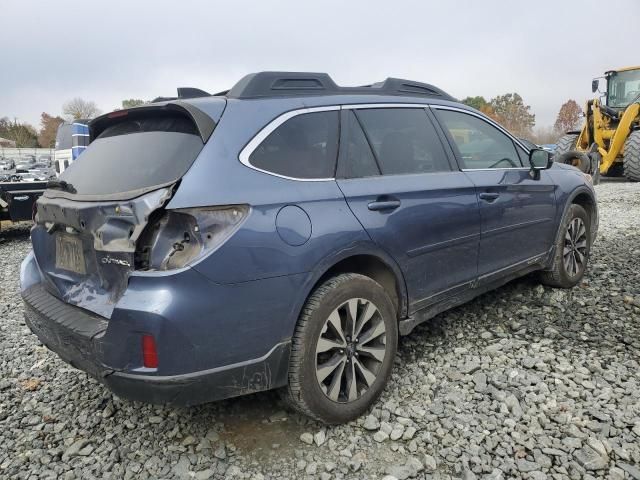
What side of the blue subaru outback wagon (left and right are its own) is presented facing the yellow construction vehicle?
front

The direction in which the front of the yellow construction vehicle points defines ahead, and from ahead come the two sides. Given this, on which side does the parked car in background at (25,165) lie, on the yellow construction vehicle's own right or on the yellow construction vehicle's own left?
on the yellow construction vehicle's own right

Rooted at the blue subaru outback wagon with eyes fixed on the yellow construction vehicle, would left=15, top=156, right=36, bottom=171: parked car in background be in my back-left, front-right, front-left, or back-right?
front-left

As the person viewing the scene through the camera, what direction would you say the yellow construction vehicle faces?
facing the viewer and to the left of the viewer

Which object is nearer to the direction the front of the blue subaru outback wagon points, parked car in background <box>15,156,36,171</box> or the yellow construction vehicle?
the yellow construction vehicle

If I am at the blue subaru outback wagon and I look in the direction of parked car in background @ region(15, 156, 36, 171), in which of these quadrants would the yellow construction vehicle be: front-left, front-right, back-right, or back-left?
front-right

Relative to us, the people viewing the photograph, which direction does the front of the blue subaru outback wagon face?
facing away from the viewer and to the right of the viewer

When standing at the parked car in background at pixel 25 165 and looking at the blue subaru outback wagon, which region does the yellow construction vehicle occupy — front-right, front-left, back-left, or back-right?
front-left

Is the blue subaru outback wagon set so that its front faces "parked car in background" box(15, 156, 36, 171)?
no

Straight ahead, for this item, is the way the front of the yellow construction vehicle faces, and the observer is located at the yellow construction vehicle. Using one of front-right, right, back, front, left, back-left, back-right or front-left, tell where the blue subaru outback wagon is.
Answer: front-left
